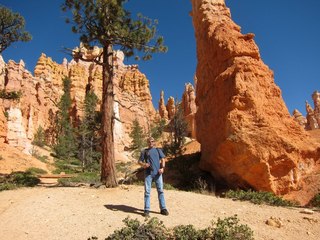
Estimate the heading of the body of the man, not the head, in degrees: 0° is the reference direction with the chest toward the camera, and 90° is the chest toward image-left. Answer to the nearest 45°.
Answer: approximately 0°

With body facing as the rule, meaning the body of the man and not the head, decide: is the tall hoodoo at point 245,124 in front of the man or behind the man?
behind

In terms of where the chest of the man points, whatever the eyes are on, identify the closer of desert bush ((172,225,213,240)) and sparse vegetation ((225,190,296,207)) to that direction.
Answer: the desert bush

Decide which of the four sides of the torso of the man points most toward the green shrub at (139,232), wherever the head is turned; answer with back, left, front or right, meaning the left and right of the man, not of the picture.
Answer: front

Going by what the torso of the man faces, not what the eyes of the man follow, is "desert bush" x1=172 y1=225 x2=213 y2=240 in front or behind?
in front

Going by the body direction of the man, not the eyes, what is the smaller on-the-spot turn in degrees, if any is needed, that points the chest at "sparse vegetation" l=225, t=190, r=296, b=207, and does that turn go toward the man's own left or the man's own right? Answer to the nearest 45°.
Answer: approximately 135° to the man's own left

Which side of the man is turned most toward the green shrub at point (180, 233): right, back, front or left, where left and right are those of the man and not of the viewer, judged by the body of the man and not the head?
front

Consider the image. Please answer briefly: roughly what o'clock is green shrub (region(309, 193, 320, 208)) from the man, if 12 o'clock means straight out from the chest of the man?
The green shrub is roughly at 8 o'clock from the man.

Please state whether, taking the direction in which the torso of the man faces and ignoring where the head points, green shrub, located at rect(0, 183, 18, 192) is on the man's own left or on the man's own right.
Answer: on the man's own right
